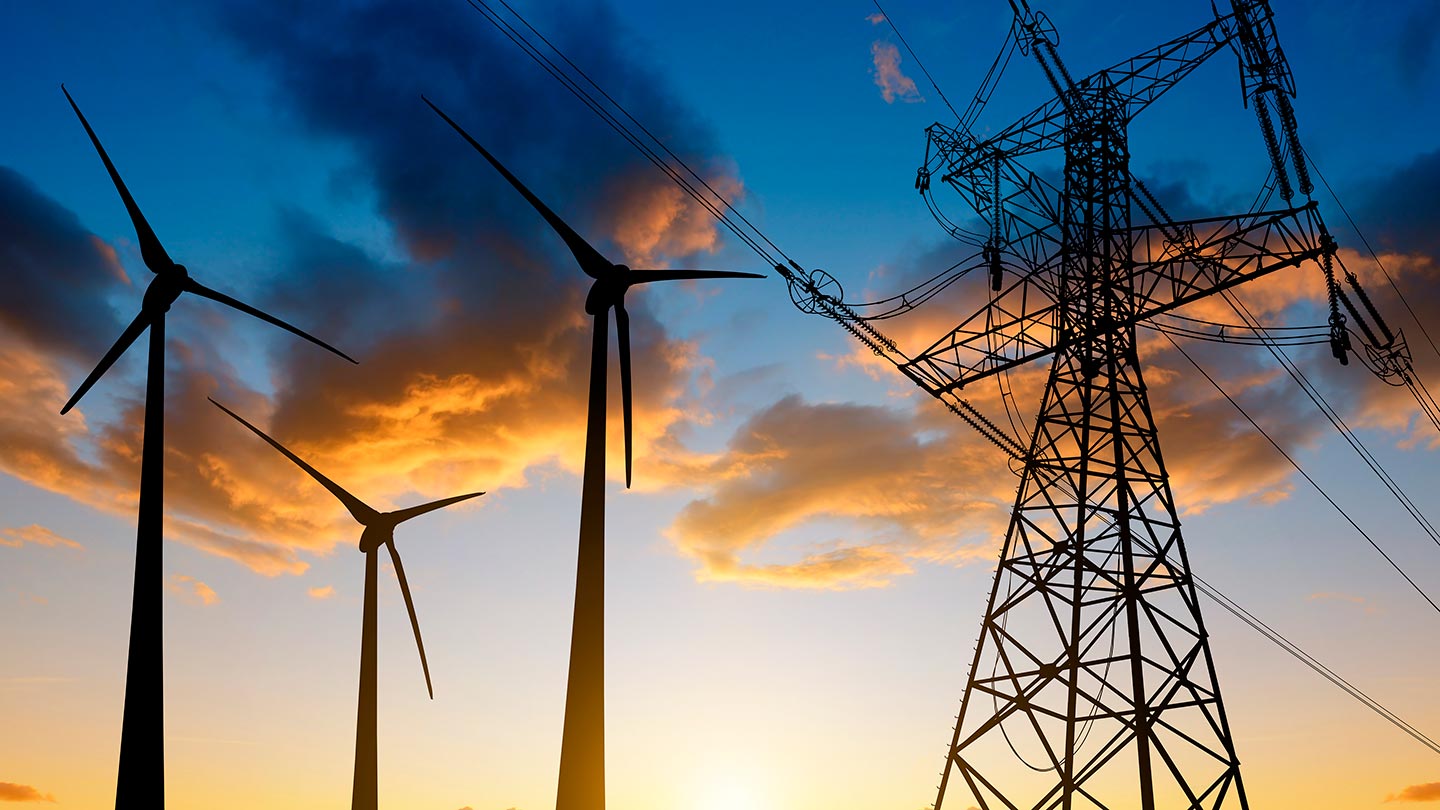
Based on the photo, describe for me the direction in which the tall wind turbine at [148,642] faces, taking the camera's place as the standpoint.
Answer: facing the viewer and to the right of the viewer

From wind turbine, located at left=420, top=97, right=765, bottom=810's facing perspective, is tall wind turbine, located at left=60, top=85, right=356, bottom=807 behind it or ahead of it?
behind

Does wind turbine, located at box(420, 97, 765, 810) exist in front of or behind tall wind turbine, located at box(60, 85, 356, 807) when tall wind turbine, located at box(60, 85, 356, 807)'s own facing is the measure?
in front

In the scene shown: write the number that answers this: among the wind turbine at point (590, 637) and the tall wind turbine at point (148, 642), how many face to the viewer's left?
0
